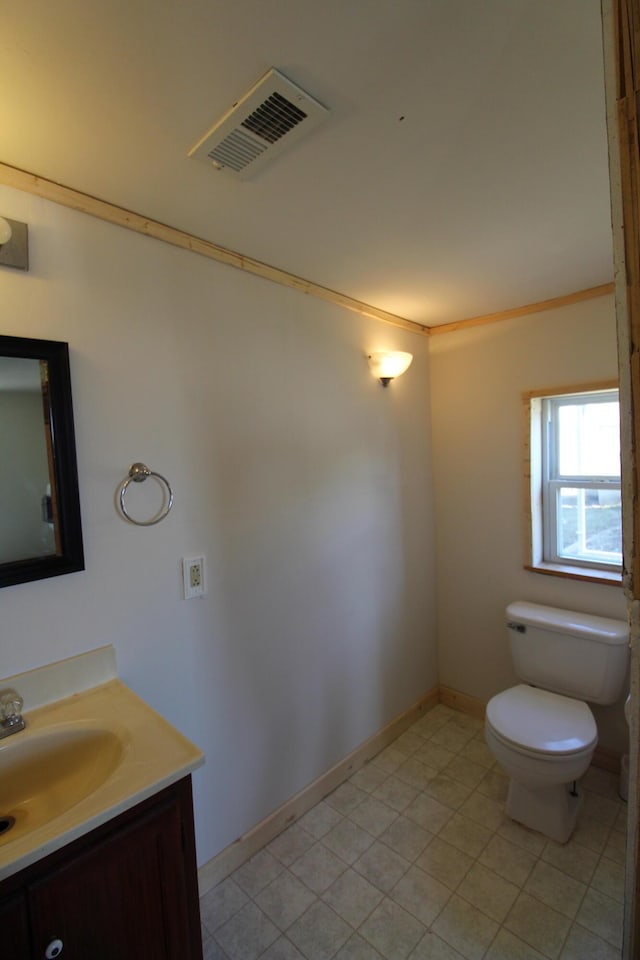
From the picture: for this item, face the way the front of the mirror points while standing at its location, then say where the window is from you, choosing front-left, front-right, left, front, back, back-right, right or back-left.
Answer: front-left

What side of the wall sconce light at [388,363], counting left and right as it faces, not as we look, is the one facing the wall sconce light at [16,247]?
right

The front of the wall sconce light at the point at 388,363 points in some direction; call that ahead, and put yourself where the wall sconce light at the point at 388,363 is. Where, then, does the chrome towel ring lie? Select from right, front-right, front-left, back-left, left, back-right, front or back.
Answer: right

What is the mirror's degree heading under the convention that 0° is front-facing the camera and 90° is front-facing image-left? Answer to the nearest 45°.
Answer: approximately 315°

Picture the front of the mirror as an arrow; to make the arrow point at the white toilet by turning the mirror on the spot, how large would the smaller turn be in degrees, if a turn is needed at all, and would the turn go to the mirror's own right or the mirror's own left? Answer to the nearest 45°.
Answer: approximately 45° to the mirror's own left

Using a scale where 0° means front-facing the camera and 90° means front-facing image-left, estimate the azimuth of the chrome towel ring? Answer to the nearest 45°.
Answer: approximately 315°

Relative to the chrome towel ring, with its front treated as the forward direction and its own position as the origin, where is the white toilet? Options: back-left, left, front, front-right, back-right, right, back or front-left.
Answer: front-left
